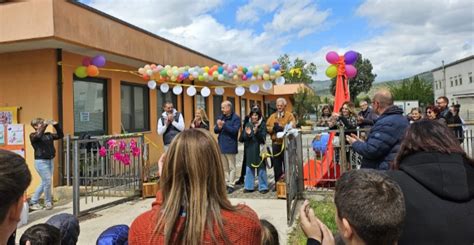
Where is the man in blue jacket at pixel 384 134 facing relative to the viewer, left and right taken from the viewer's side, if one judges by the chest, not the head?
facing away from the viewer and to the left of the viewer

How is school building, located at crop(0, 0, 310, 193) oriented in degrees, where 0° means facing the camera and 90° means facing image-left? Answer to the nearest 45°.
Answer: approximately 315°

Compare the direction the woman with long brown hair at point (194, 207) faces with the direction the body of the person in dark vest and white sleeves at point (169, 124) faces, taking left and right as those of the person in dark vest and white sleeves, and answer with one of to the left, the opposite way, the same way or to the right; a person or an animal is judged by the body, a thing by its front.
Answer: the opposite way

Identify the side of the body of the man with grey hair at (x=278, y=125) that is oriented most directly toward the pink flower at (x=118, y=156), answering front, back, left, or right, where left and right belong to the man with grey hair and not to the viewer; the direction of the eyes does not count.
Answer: right

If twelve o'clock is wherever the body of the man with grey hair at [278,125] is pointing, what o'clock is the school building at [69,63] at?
The school building is roughly at 3 o'clock from the man with grey hair.

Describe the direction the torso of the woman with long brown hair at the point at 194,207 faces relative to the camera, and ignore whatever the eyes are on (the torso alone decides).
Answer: away from the camera

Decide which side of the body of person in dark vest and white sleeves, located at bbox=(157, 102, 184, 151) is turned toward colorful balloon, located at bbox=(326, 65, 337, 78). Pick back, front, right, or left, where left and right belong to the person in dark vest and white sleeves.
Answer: left

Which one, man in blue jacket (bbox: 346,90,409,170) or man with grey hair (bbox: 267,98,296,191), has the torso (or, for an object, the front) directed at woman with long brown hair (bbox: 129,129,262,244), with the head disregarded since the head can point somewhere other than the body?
the man with grey hair

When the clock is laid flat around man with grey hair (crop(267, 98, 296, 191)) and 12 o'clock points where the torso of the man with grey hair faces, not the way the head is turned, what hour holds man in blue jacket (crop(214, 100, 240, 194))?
The man in blue jacket is roughly at 3 o'clock from the man with grey hair.

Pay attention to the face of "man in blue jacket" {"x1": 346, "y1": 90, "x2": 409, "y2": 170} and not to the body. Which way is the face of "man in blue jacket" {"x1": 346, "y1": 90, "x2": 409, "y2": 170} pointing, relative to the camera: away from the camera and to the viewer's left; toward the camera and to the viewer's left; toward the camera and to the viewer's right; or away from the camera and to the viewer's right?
away from the camera and to the viewer's left

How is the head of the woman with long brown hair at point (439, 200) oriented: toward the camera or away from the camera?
away from the camera

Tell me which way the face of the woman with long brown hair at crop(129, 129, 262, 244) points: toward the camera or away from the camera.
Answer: away from the camera

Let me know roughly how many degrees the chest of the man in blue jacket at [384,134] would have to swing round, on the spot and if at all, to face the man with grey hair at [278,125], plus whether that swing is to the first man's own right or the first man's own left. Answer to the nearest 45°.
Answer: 0° — they already face them
